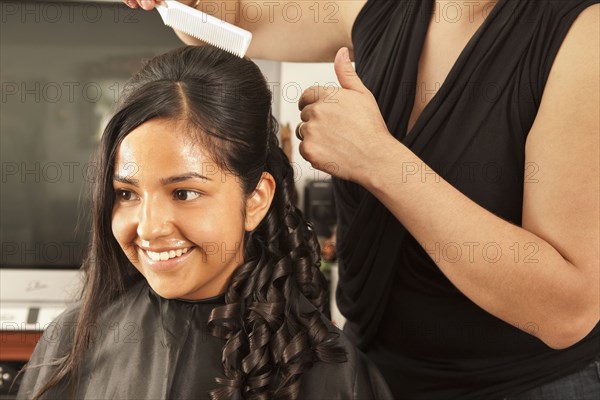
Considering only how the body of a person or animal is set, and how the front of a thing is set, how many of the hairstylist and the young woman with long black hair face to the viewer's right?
0

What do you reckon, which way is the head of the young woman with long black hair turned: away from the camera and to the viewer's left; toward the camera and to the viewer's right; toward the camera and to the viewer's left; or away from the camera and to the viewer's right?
toward the camera and to the viewer's left

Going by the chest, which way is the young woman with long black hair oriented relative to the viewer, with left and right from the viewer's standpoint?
facing the viewer and to the left of the viewer

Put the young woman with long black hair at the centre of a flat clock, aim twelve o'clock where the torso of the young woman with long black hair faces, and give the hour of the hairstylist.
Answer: The hairstylist is roughly at 8 o'clock from the young woman with long black hair.

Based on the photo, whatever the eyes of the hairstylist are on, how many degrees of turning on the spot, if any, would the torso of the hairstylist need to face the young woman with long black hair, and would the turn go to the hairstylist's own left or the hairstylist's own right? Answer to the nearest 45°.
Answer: approximately 45° to the hairstylist's own right
